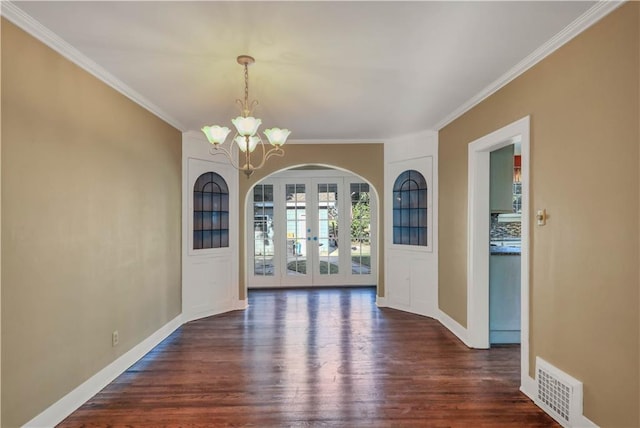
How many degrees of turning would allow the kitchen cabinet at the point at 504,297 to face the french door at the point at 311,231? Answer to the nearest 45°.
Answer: approximately 135° to its right

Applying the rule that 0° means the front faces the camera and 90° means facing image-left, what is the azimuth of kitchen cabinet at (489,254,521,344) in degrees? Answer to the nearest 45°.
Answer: approximately 0°
